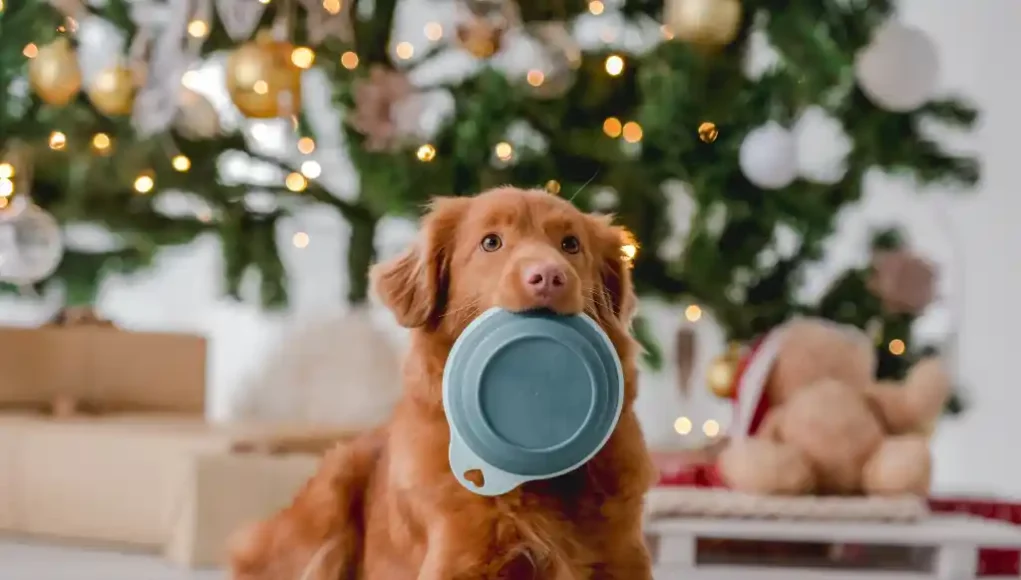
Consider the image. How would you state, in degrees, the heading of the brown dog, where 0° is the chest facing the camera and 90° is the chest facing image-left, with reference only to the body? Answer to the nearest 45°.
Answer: approximately 315°

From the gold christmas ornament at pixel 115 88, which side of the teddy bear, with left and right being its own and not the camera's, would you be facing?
right

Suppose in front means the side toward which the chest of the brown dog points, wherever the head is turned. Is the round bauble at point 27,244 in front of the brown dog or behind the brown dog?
behind

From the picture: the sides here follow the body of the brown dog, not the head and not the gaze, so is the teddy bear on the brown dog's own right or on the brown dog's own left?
on the brown dog's own left

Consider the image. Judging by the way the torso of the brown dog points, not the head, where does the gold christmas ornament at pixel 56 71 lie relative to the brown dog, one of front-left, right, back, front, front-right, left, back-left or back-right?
back

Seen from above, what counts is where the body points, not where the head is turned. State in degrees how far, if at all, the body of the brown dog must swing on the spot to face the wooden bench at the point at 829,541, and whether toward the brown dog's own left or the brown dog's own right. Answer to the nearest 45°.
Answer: approximately 90° to the brown dog's own left

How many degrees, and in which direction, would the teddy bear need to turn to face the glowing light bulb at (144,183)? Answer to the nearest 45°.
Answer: approximately 90° to its right

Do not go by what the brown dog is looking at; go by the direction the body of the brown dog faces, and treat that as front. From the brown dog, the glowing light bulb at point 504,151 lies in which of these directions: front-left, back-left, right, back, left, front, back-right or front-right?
back-left
